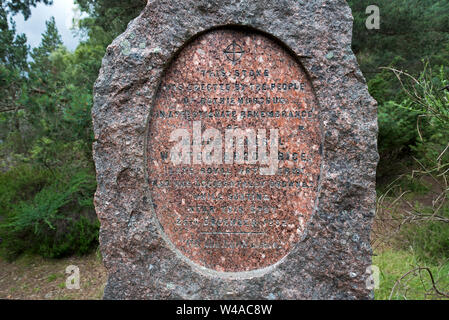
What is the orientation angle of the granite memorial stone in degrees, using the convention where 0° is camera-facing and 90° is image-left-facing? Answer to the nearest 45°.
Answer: approximately 0°

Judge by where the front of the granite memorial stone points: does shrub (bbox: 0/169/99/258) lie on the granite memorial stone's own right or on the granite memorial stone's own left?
on the granite memorial stone's own right
